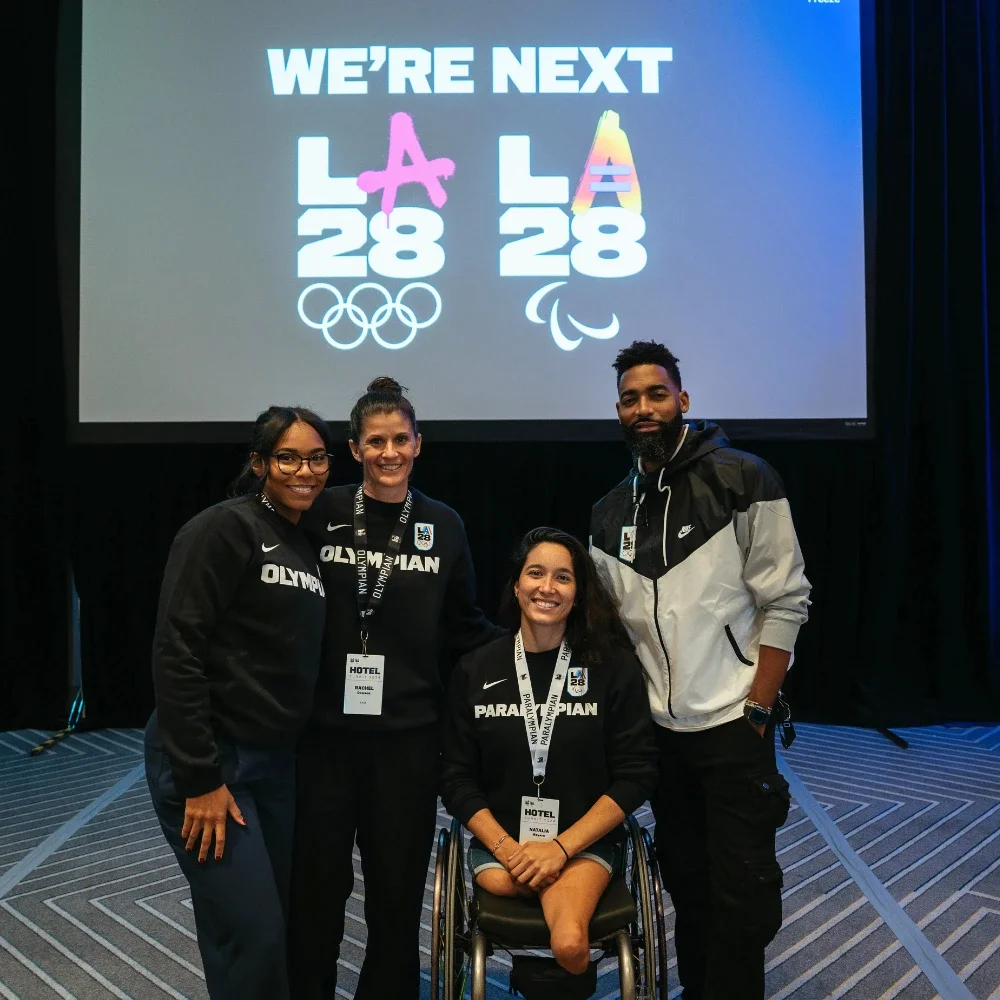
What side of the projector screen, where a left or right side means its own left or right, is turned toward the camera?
front

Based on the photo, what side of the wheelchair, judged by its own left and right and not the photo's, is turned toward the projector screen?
back

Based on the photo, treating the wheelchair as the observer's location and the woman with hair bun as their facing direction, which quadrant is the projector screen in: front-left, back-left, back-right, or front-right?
front-right

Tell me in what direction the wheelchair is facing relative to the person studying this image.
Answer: facing the viewer

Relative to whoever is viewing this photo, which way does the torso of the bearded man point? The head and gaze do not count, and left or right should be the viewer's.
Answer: facing the viewer and to the left of the viewer

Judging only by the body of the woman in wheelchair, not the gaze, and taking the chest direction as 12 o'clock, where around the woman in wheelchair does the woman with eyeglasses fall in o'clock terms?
The woman with eyeglasses is roughly at 2 o'clock from the woman in wheelchair.

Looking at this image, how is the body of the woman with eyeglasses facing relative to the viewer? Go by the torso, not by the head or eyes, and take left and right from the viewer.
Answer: facing the viewer and to the right of the viewer

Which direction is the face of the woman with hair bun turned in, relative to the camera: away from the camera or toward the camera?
toward the camera

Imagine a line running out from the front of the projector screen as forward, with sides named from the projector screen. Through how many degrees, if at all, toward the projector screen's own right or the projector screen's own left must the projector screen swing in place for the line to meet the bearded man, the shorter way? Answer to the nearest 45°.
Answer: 0° — it already faces them

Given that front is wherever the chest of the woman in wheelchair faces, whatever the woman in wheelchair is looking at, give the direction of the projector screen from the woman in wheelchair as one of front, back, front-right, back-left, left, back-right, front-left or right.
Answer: back

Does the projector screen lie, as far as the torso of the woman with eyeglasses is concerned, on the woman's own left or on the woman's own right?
on the woman's own left

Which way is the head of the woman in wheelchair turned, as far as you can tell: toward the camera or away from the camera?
toward the camera
